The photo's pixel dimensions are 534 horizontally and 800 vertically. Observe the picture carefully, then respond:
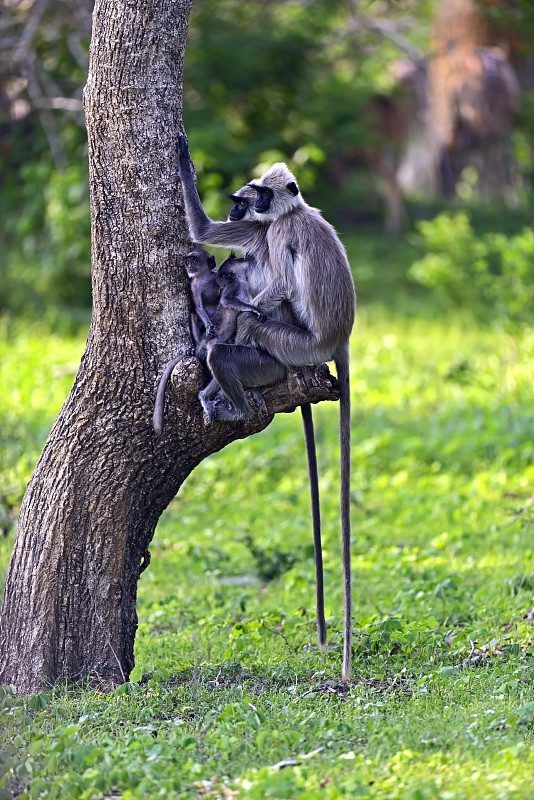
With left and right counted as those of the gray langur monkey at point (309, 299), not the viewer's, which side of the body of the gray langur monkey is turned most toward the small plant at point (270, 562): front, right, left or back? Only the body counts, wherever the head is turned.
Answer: right

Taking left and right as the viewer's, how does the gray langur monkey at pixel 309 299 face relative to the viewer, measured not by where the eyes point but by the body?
facing to the left of the viewer
